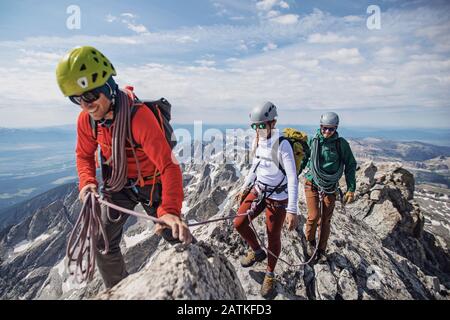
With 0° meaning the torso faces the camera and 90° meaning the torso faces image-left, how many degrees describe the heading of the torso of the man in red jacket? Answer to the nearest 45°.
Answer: approximately 45°
